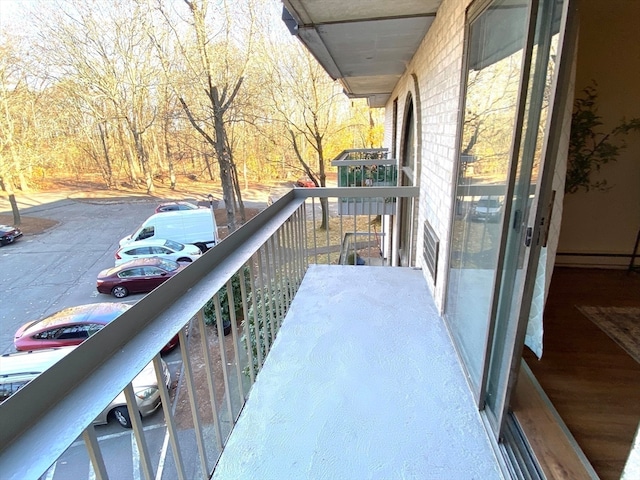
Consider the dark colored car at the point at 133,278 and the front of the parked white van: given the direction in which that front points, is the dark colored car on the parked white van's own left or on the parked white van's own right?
on the parked white van's own left

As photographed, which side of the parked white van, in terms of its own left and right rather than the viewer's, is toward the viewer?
left

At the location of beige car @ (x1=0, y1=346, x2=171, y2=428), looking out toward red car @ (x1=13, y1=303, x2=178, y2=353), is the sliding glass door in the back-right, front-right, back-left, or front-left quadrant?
back-right
